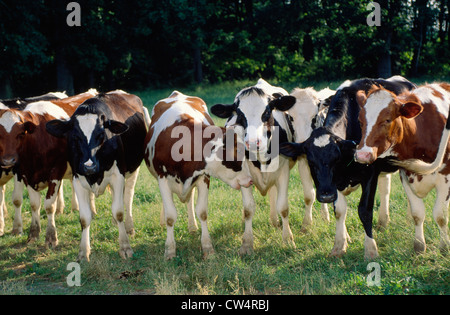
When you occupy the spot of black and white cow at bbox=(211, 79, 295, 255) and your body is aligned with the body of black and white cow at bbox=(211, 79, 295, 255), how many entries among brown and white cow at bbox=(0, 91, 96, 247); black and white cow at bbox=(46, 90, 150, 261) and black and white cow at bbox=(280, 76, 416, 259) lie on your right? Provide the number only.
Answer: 2

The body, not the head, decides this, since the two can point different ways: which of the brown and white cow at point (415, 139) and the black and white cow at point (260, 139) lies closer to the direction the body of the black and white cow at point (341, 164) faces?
the black and white cow

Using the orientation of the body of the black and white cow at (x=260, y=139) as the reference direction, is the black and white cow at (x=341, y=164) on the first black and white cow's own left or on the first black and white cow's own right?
on the first black and white cow's own left

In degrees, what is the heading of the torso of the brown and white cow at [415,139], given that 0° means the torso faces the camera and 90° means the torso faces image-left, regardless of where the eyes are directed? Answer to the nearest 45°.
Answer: approximately 45°

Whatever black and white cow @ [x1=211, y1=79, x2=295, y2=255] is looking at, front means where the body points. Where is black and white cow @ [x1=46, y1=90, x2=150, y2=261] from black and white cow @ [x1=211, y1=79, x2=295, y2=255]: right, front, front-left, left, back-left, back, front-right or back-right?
right

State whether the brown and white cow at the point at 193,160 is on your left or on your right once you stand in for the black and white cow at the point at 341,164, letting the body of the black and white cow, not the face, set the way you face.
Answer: on your right

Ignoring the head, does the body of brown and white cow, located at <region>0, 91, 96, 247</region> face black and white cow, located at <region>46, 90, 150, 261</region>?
no

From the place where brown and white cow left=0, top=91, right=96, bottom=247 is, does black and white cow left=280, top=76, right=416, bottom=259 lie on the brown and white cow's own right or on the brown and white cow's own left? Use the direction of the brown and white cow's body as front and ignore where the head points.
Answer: on the brown and white cow's own left

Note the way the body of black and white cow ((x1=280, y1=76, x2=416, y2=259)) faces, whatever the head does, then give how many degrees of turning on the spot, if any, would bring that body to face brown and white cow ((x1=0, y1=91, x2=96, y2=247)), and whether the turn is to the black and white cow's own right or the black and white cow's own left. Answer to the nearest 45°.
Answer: approximately 45° to the black and white cow's own right

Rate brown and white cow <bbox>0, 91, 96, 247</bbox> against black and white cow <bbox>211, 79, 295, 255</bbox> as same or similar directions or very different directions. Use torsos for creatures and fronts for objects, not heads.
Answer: same or similar directions

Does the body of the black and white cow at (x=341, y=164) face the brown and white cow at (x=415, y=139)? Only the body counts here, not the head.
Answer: no

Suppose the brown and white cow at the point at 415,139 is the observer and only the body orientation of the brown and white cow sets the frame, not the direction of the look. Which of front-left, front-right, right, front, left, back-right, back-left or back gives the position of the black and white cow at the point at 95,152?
front-right

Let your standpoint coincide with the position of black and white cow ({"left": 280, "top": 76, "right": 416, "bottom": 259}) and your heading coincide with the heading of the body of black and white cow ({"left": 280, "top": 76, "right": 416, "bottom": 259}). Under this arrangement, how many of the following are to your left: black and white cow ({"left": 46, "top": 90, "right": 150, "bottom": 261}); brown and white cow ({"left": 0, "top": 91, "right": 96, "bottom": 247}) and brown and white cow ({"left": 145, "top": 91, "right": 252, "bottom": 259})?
0

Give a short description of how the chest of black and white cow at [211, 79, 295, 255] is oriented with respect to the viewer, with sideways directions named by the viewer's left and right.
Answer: facing the viewer

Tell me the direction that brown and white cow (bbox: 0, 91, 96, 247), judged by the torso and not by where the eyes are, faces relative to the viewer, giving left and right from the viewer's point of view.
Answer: facing the viewer and to the left of the viewer
